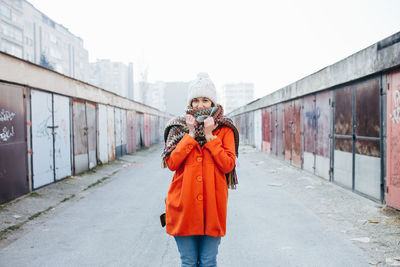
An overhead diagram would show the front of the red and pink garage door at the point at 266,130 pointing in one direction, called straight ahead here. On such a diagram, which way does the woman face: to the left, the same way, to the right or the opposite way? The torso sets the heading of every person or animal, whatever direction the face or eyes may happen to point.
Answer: to the left

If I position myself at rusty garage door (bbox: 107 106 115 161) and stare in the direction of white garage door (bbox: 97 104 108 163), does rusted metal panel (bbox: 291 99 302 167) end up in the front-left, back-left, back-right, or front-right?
front-left

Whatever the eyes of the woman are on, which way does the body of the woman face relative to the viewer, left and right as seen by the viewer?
facing the viewer

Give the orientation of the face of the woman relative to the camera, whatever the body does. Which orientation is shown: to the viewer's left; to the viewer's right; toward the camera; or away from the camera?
toward the camera

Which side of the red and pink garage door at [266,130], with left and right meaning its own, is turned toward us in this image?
left

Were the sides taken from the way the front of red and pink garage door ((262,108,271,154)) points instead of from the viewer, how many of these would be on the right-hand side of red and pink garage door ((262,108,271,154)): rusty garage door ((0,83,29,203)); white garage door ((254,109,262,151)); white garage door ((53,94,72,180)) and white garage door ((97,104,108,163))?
1

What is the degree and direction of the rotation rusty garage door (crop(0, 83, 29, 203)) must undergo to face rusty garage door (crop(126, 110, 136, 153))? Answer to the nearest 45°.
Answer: approximately 90° to its left

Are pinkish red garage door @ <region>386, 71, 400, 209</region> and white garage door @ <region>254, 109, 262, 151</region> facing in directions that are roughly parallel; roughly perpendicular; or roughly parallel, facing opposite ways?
roughly parallel

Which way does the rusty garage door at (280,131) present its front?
to the viewer's left

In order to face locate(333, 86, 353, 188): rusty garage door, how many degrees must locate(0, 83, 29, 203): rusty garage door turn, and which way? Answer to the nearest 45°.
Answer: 0° — it already faces it

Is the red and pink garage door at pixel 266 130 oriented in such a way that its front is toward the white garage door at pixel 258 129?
no

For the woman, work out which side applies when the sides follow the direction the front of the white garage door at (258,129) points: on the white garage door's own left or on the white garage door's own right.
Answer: on the white garage door's own left

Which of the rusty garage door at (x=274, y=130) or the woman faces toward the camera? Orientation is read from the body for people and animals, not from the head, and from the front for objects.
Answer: the woman

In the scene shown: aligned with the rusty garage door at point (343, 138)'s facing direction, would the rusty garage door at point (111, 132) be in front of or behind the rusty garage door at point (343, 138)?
in front

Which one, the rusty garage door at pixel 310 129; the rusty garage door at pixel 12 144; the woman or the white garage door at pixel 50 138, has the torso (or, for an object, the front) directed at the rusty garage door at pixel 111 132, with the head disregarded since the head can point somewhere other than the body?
the rusty garage door at pixel 310 129

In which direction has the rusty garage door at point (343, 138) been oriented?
to the viewer's left

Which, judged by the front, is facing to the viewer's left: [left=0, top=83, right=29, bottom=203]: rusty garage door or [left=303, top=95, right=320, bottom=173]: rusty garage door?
[left=303, top=95, right=320, bottom=173]: rusty garage door

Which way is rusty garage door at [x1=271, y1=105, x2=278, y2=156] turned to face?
to the viewer's left
